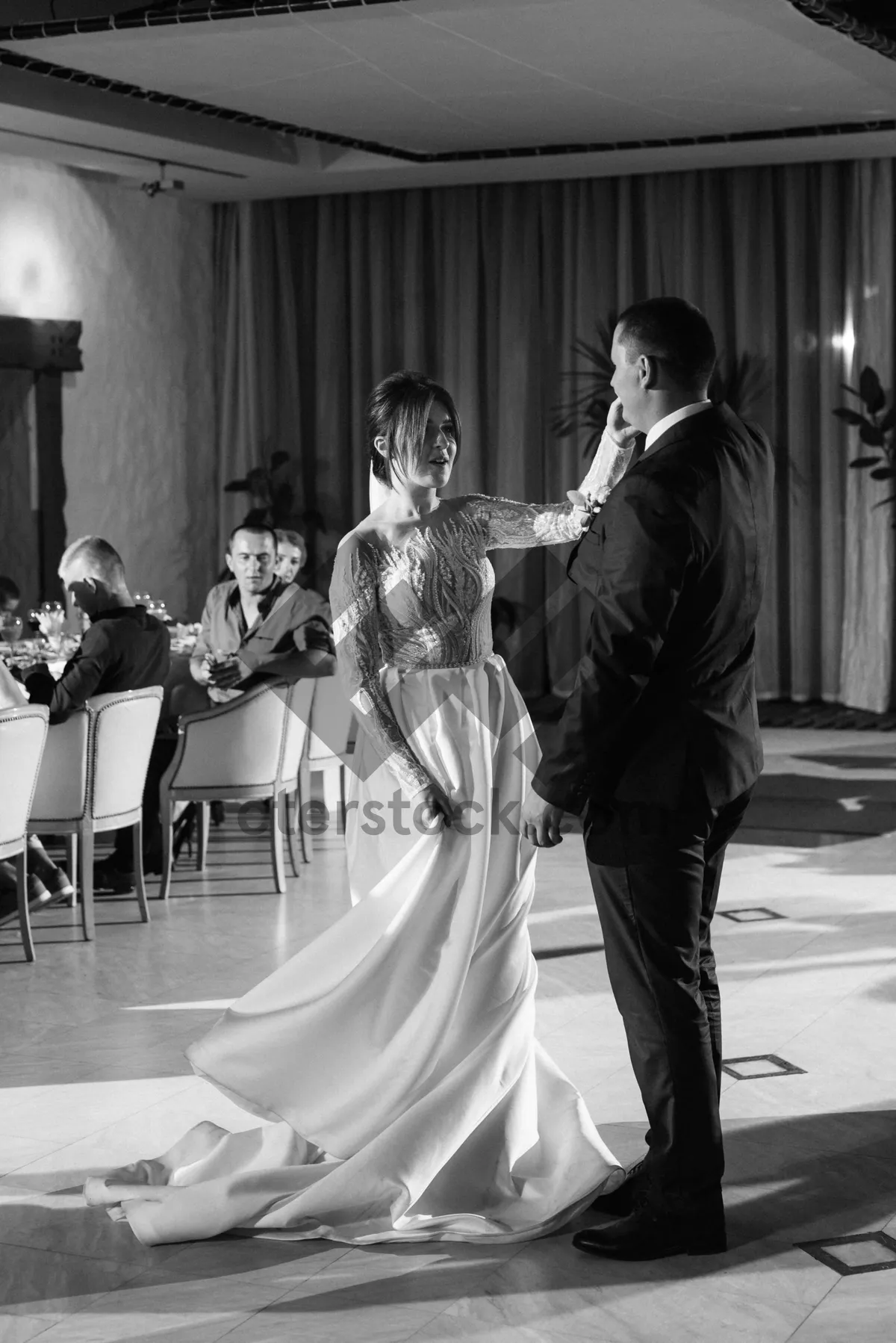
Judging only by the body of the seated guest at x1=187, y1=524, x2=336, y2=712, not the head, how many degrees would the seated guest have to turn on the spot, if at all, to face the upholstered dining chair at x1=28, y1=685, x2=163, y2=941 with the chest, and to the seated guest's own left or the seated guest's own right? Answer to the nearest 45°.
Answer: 0° — they already face it

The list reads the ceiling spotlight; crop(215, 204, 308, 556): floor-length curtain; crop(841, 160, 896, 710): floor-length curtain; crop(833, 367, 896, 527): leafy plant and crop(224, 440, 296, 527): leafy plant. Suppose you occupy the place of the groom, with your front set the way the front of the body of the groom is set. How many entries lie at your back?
0

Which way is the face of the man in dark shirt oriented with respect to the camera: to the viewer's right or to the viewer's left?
to the viewer's left

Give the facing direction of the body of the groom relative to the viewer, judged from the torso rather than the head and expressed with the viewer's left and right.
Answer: facing away from the viewer and to the left of the viewer

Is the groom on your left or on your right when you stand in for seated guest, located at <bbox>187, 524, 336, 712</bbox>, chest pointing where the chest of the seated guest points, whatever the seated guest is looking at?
on your left

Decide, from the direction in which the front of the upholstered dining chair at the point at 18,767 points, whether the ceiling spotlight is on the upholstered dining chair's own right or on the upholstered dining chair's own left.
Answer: on the upholstered dining chair's own right

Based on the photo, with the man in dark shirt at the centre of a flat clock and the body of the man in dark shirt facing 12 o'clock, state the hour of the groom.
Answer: The groom is roughly at 7 o'clock from the man in dark shirt.

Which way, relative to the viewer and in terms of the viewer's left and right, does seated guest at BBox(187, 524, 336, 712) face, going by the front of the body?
facing the viewer and to the left of the viewer

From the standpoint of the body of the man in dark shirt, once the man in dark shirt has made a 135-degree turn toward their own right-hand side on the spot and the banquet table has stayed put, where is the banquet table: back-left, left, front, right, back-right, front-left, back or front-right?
left

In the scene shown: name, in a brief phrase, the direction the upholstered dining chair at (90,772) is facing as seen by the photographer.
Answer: facing away from the viewer and to the left of the viewer

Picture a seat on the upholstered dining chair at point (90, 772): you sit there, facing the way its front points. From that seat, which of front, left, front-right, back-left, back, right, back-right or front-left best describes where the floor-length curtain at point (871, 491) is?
right

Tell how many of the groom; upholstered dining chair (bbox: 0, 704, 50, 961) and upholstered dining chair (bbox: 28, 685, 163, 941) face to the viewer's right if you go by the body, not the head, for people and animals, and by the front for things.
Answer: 0

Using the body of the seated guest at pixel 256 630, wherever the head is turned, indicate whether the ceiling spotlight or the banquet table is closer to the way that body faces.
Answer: the banquet table

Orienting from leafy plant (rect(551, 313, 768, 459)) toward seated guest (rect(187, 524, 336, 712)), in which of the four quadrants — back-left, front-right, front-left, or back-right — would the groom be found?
front-left

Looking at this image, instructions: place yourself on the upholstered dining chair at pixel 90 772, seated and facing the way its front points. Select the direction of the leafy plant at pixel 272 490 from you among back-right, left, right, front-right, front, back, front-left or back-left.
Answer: front-right

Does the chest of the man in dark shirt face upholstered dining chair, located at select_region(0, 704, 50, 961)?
no

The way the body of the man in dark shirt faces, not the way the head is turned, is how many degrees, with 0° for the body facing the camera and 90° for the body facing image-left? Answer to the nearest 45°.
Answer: approximately 135°

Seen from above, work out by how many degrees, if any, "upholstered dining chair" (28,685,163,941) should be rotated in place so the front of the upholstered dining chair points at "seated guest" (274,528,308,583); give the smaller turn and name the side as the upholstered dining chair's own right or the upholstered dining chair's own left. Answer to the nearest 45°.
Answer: approximately 90° to the upholstered dining chair's own right

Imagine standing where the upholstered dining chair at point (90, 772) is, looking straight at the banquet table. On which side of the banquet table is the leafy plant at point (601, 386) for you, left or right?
right

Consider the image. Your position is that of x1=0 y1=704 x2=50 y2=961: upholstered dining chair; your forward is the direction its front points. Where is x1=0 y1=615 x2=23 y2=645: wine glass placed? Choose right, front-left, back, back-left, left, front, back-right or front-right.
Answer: front-right

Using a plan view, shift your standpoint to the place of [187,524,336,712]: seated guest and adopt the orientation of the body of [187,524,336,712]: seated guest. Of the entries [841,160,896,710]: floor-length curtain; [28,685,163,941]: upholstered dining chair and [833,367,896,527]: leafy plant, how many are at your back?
2
